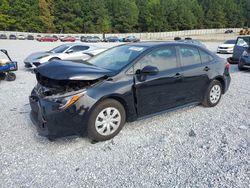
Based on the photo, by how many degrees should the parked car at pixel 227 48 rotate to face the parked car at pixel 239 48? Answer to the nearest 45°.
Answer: approximately 45° to its left

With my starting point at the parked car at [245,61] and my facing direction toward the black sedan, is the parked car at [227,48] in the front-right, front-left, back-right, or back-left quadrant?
back-right

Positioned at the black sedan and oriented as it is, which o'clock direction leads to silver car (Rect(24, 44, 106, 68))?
The silver car is roughly at 4 o'clock from the black sedan.

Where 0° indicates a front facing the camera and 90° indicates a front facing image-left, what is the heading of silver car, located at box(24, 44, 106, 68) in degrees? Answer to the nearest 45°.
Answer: approximately 45°

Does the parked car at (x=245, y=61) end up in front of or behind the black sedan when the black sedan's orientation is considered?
behind

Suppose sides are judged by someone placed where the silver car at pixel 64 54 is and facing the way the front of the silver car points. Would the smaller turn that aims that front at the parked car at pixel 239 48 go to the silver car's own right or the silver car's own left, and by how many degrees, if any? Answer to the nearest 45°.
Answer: approximately 135° to the silver car's own left

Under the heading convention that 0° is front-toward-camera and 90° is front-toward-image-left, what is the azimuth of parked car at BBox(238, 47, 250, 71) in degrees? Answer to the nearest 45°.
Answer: approximately 45°
